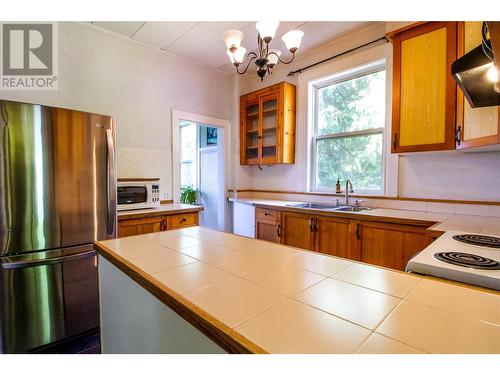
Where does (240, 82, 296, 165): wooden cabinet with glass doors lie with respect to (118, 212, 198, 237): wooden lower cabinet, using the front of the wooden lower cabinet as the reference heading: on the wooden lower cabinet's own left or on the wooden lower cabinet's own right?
on the wooden lower cabinet's own left

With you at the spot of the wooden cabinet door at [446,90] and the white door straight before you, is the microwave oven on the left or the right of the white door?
left

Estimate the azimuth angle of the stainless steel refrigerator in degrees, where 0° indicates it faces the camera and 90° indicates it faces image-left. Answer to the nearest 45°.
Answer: approximately 315°

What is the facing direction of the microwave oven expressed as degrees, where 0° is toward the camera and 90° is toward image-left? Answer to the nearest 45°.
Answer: approximately 315°

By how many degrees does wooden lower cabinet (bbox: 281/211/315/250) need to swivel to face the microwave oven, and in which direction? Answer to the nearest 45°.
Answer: approximately 45° to its right

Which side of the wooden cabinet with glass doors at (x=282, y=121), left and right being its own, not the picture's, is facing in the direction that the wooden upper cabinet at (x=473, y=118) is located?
left

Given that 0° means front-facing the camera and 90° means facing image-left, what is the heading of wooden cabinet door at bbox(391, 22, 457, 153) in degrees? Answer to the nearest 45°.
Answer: approximately 45°
